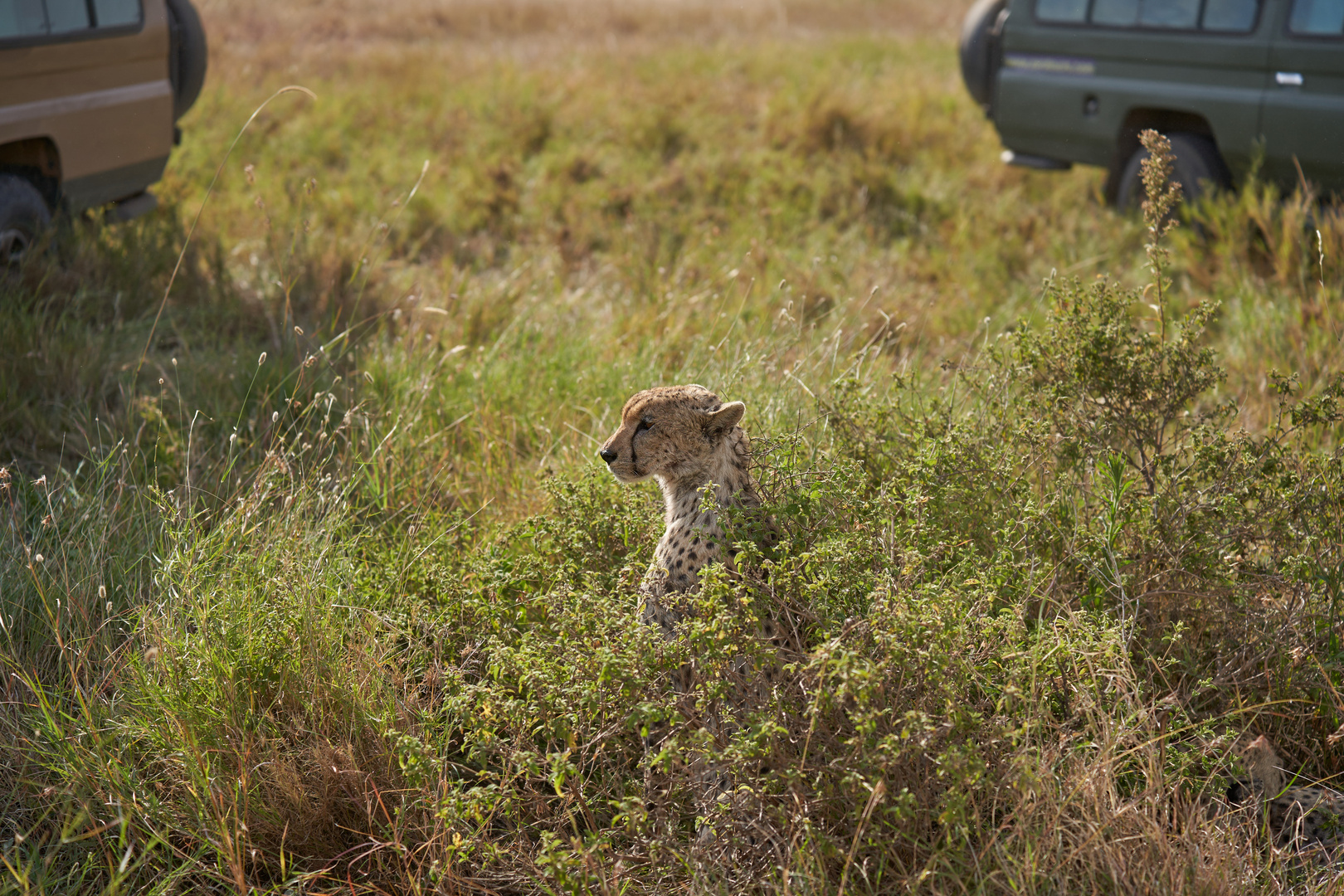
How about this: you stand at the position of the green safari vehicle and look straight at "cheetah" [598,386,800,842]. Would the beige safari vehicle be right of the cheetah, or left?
right

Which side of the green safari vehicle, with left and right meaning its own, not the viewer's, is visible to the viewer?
right

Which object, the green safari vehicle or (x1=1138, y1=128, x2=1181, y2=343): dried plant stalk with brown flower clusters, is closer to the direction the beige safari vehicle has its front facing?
the dried plant stalk with brown flower clusters

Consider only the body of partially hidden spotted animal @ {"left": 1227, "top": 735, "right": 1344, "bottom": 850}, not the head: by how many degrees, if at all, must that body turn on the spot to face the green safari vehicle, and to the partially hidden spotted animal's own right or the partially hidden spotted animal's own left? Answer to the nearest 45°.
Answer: approximately 90° to the partially hidden spotted animal's own right

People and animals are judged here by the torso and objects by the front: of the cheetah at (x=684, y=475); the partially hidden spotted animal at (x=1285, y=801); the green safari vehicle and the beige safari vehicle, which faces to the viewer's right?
the green safari vehicle

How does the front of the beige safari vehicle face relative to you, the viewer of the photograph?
facing the viewer and to the left of the viewer

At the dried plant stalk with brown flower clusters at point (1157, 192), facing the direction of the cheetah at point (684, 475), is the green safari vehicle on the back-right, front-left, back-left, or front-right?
back-right

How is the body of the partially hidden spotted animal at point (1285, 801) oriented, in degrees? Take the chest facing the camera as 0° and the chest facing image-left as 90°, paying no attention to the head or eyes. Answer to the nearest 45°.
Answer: approximately 90°

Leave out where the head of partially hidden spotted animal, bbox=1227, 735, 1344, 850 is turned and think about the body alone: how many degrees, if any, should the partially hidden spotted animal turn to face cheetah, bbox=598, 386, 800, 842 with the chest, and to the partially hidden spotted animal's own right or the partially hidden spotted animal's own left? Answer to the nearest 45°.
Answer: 0° — it already faces it

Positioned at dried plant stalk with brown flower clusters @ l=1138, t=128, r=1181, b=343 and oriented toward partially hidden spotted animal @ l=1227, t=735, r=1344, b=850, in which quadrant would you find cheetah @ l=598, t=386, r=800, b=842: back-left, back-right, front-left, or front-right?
front-right

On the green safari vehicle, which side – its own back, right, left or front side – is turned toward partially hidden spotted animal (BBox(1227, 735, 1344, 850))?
right
